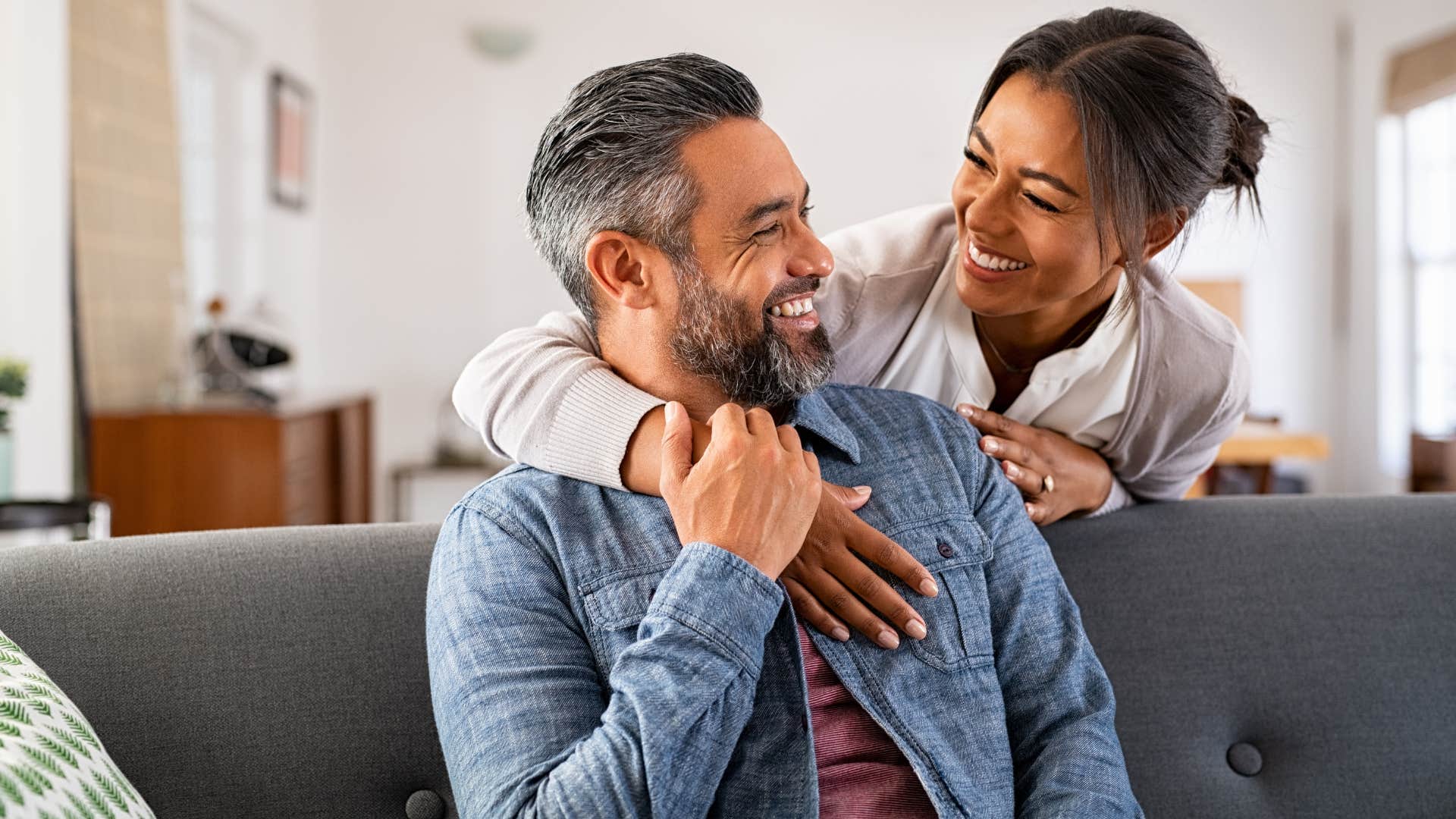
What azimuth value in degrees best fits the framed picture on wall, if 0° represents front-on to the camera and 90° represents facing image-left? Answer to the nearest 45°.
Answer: approximately 270°

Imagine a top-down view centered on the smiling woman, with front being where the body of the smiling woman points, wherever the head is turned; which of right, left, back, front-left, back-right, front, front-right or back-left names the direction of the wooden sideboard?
right

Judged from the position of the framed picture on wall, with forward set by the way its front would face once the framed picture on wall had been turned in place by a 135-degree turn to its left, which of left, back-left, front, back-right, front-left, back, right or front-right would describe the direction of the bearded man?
back-left

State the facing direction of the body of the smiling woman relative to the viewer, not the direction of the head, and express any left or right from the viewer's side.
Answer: facing the viewer and to the left of the viewer

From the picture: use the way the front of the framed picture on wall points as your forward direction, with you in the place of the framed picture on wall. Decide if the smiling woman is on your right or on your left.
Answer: on your right

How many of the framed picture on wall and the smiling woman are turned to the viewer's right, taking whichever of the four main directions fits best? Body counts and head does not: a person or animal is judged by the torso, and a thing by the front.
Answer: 1

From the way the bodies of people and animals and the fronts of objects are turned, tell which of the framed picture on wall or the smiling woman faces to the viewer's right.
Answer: the framed picture on wall

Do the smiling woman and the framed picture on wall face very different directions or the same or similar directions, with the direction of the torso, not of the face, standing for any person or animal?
very different directions

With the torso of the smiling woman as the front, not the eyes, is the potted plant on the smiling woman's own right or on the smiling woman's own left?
on the smiling woman's own right

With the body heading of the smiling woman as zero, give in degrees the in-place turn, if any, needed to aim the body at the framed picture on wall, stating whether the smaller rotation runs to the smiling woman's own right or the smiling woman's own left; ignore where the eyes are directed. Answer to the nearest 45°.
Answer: approximately 90° to the smiling woman's own right

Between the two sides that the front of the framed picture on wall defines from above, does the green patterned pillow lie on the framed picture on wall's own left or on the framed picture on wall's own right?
on the framed picture on wall's own right
